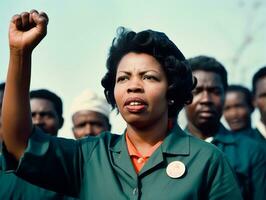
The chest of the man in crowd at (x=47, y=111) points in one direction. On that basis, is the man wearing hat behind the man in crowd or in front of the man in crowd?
behind

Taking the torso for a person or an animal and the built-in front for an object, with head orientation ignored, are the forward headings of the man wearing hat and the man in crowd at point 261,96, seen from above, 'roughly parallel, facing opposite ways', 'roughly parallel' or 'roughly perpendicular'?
roughly parallel

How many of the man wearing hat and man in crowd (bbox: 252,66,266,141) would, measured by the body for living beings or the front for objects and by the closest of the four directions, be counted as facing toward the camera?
2

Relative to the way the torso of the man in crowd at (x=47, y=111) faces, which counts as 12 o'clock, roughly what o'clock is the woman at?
The woman is roughly at 10 o'clock from the man in crowd.

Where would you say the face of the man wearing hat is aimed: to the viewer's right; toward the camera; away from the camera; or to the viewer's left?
toward the camera

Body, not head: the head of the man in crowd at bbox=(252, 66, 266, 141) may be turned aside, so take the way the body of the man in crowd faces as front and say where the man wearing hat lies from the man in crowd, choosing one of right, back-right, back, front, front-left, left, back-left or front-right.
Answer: right

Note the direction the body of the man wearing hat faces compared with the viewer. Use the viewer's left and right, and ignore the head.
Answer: facing the viewer

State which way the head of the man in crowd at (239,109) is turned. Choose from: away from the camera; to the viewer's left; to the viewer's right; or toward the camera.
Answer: toward the camera

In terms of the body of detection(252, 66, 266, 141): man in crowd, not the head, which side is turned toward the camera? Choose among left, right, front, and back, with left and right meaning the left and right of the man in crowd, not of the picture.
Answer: front

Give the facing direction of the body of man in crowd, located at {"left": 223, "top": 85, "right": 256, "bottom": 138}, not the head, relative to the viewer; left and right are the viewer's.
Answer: facing the viewer and to the left of the viewer

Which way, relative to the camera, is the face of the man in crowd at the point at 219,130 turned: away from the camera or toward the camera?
toward the camera
